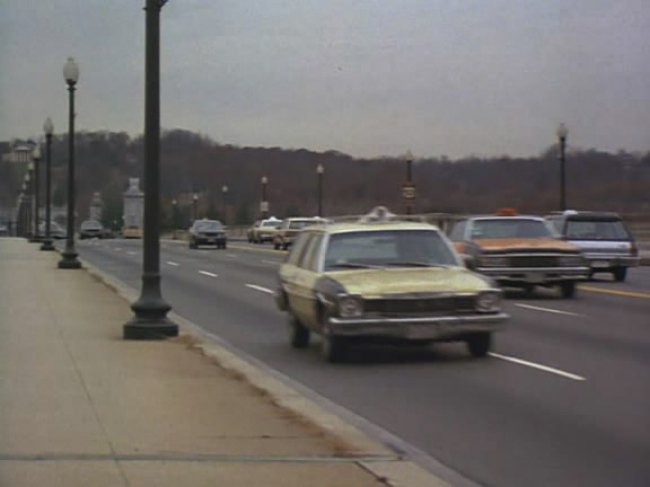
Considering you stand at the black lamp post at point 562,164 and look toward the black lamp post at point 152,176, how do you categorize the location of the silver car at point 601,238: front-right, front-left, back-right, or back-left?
front-left

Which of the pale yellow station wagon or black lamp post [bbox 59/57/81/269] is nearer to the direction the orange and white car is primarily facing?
the pale yellow station wagon

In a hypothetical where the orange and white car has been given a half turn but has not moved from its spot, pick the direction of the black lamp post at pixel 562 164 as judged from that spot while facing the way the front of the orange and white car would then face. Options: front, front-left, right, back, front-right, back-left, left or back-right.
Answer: front-right

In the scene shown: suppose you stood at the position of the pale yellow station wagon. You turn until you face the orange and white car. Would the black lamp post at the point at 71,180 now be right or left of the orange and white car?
left

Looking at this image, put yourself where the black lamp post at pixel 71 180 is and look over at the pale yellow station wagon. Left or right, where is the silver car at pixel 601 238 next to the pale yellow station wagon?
left

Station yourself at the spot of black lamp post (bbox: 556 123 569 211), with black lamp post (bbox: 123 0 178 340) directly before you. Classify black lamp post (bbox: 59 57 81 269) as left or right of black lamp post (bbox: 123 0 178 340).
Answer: right

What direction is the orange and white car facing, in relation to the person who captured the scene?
facing the viewer and to the right of the viewer

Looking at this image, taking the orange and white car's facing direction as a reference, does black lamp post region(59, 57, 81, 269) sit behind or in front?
behind

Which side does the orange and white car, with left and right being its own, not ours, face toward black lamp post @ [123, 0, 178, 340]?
right
